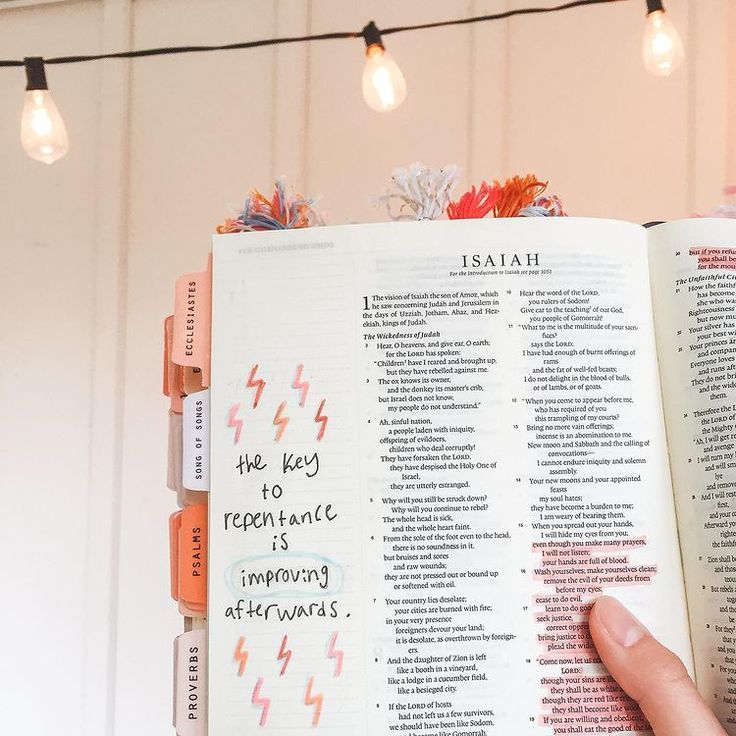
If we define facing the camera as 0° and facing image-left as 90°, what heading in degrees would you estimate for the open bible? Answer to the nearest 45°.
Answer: approximately 0°
